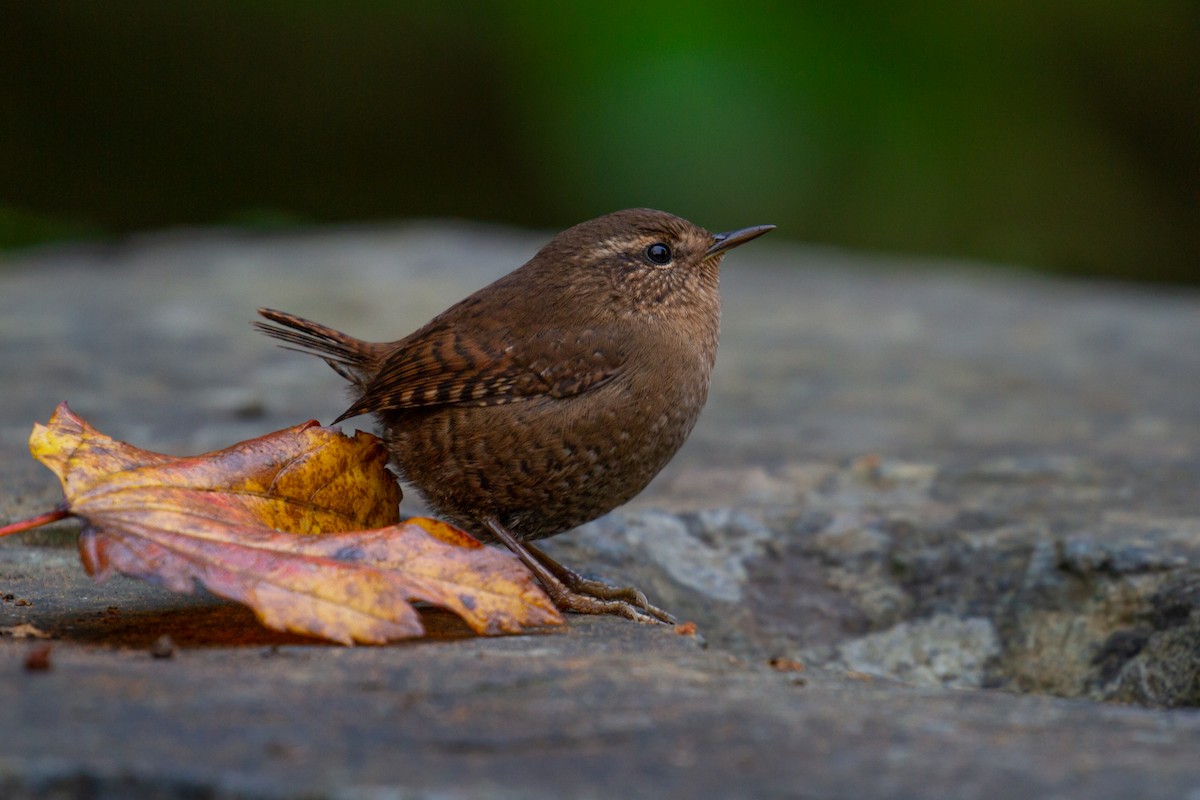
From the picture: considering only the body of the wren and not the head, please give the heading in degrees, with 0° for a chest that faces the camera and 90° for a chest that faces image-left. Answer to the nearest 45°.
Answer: approximately 270°

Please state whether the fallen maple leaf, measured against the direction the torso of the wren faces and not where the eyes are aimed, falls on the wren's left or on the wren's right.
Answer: on the wren's right
